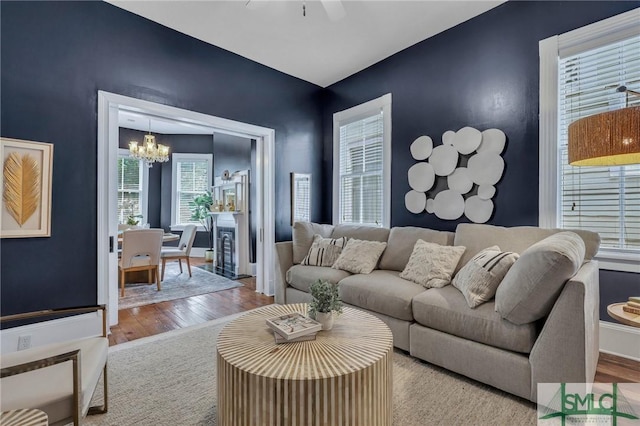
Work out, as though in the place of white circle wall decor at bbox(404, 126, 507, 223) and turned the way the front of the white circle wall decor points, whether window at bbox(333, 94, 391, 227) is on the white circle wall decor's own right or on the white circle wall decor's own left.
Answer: on the white circle wall decor's own right

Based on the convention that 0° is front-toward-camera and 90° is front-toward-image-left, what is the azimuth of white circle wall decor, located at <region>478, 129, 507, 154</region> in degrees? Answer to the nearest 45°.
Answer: approximately 0°

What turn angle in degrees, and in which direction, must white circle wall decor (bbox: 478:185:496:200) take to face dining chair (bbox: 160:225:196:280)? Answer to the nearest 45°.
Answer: approximately 90° to its right

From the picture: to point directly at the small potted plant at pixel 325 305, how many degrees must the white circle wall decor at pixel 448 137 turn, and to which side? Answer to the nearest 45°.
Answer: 0° — it already faces it

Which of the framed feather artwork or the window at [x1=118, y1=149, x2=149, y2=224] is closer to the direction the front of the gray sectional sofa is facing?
the framed feather artwork

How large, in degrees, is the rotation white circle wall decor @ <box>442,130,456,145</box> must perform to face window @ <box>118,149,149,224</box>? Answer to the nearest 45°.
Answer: approximately 90° to its right
